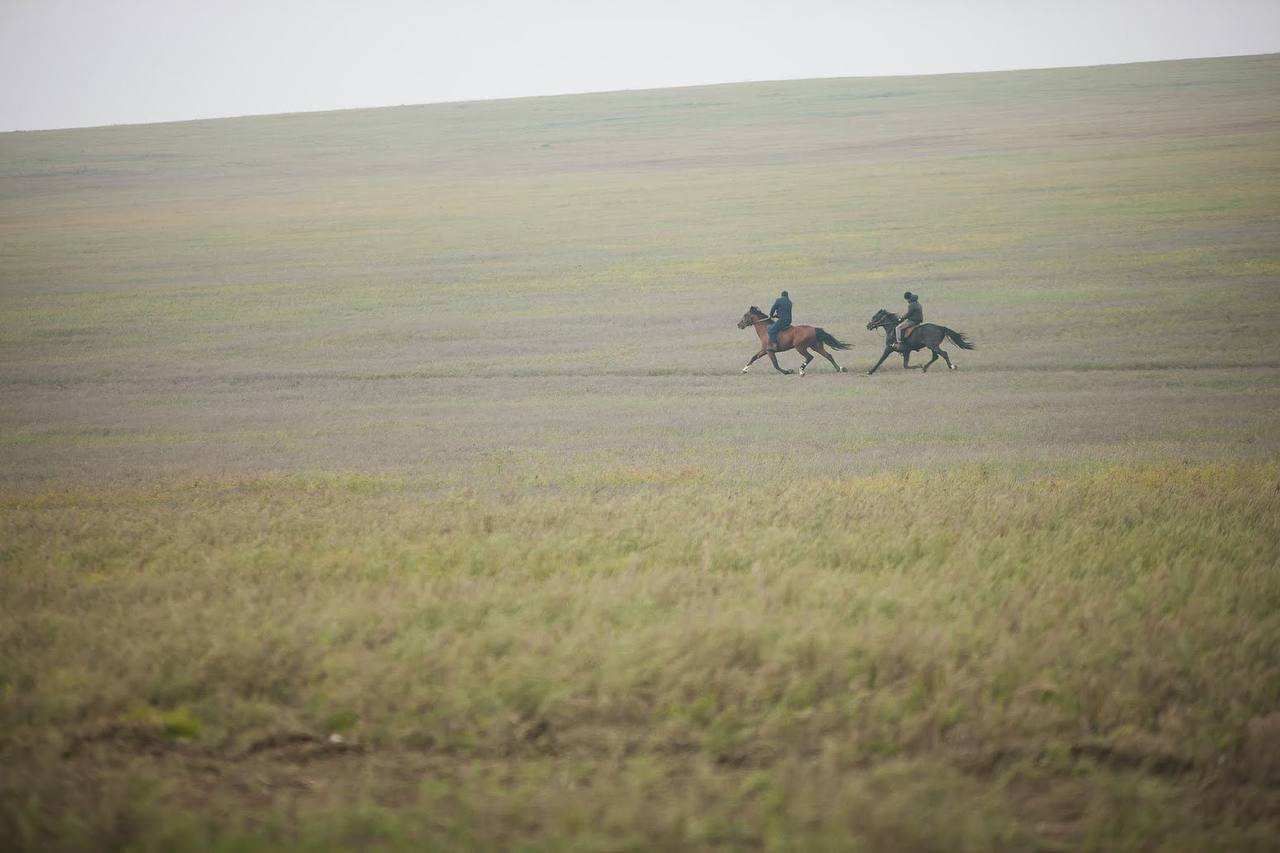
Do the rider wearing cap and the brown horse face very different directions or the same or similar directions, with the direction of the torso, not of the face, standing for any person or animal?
same or similar directions

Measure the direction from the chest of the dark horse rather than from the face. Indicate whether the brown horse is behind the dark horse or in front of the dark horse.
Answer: in front

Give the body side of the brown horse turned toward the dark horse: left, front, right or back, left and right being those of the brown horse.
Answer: back

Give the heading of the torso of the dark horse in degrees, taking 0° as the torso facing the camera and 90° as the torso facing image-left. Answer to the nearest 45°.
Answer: approximately 90°

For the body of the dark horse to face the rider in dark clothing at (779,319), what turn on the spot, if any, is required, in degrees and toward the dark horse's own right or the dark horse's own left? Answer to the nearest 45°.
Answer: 0° — it already faces them

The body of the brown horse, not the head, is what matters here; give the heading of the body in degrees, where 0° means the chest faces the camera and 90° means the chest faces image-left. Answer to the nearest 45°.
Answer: approximately 90°

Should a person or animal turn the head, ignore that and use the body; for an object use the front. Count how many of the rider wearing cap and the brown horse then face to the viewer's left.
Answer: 2

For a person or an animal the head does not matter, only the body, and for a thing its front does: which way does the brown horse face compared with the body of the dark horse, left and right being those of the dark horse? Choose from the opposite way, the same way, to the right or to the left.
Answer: the same way

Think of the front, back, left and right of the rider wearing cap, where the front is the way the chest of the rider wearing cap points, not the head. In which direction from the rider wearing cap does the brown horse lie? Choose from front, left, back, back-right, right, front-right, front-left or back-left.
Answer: front

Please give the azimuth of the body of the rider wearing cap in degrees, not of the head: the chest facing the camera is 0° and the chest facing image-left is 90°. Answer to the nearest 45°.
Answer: approximately 90°

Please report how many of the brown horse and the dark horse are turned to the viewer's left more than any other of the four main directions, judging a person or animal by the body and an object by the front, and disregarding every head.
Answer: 2

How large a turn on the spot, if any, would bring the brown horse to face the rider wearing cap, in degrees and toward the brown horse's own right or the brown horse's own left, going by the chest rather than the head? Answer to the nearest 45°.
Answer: approximately 180°

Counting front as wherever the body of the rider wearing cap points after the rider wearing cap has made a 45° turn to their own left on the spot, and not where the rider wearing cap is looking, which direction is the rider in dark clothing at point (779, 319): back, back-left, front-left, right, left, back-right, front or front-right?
front-right
